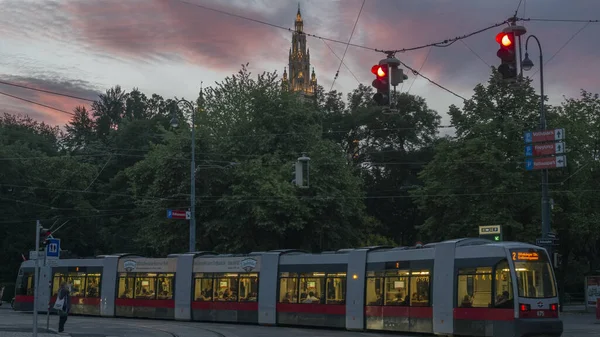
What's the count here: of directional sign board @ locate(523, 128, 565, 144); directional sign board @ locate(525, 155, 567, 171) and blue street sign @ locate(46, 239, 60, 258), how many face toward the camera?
3

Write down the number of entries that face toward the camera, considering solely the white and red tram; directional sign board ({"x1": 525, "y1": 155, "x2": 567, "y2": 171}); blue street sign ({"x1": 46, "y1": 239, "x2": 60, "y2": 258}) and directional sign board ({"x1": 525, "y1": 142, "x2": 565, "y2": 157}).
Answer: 3

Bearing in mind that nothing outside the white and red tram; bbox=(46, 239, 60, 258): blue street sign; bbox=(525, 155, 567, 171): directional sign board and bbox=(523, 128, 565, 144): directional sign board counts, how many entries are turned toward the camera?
3

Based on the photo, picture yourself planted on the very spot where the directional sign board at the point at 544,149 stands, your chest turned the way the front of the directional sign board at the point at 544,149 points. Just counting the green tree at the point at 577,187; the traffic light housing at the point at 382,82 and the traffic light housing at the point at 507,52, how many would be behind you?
1

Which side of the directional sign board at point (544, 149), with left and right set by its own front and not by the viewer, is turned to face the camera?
front

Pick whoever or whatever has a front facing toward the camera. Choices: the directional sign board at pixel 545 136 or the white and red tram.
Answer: the directional sign board

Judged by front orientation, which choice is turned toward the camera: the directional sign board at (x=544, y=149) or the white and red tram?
the directional sign board

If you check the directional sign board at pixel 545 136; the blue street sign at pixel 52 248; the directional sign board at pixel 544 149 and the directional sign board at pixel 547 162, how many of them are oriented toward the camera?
4

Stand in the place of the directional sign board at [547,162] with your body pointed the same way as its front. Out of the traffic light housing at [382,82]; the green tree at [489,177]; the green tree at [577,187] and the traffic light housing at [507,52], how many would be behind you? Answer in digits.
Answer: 2

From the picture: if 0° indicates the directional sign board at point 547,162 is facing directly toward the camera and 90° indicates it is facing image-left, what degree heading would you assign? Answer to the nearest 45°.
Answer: approximately 0°

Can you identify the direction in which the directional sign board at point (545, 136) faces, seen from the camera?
facing the viewer

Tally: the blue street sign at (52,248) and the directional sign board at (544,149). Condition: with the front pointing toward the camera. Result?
2
